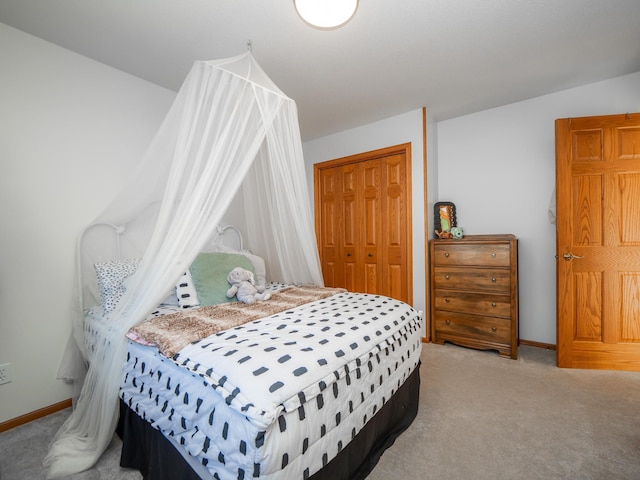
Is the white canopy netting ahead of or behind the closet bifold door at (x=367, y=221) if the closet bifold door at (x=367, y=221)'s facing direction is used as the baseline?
ahead

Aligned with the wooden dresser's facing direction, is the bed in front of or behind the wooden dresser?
in front

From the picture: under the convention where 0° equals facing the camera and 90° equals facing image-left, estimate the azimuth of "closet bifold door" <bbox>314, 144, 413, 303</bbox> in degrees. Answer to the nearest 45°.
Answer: approximately 45°

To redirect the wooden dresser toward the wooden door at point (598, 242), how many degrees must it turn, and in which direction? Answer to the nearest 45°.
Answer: approximately 135° to its left

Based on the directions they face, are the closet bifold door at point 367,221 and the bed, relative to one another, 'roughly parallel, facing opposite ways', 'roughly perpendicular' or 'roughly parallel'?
roughly perpendicular

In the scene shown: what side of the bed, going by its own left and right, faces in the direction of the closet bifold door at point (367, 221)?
left

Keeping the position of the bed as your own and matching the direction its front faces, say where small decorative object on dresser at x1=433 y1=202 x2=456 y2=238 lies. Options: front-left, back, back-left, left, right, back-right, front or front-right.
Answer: left

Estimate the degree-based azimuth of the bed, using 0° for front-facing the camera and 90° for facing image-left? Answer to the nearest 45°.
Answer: approximately 315°

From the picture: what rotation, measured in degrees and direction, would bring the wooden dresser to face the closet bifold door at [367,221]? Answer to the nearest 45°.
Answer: approximately 45° to its right

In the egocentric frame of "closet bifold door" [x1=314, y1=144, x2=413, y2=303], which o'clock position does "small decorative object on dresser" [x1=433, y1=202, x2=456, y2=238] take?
The small decorative object on dresser is roughly at 8 o'clock from the closet bifold door.

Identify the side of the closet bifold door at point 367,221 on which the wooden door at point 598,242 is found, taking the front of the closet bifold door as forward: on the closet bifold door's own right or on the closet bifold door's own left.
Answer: on the closet bifold door's own left

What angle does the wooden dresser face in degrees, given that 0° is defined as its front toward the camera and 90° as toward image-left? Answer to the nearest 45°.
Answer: approximately 45°
